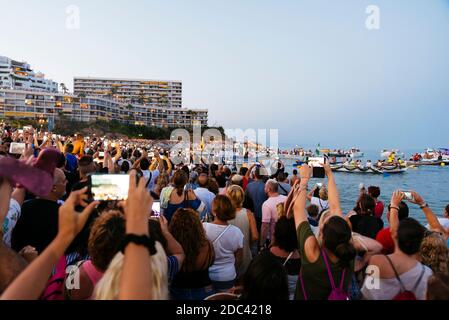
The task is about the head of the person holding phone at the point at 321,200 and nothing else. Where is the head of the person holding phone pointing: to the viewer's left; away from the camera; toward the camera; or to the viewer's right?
away from the camera

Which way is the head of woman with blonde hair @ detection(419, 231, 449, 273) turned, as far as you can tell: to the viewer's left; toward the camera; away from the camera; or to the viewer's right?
away from the camera

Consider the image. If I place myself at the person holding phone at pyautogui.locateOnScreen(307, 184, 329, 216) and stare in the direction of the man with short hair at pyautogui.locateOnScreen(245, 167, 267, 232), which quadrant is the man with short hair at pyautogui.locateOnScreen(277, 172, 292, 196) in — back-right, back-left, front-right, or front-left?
front-right

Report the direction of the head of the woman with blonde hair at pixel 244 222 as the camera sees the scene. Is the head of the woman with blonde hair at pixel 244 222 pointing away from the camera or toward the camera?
away from the camera

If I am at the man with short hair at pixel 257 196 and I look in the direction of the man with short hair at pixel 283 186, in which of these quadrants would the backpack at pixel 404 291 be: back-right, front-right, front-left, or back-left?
back-right
